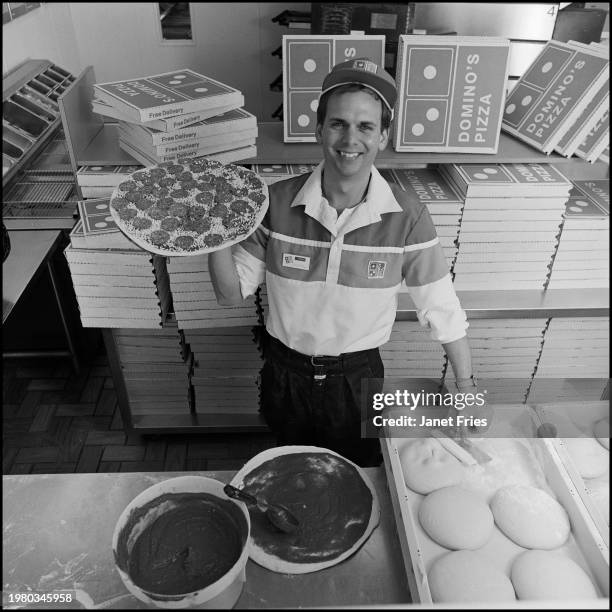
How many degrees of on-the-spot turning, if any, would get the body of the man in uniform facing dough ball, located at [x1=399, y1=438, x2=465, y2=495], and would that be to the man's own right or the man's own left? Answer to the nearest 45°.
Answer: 0° — they already face it

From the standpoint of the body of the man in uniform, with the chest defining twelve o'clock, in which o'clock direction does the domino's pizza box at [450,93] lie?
The domino's pizza box is roughly at 7 o'clock from the man in uniform.

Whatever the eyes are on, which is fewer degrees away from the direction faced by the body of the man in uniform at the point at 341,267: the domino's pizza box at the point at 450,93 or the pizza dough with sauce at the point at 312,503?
the pizza dough with sauce

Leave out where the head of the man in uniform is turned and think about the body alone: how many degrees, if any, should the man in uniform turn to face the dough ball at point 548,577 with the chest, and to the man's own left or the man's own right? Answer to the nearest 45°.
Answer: approximately 45° to the man's own left

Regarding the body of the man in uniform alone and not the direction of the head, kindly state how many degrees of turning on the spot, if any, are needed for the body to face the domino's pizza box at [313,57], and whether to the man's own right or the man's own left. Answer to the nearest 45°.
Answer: approximately 180°

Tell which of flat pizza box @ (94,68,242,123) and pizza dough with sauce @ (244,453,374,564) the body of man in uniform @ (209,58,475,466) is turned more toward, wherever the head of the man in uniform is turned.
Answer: the pizza dough with sauce

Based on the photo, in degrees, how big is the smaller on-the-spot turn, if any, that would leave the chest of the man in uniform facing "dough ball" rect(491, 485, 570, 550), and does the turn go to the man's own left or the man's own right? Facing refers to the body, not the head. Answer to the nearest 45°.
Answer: approximately 45° to the man's own left

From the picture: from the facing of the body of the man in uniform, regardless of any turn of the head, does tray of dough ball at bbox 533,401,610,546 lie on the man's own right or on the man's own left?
on the man's own left

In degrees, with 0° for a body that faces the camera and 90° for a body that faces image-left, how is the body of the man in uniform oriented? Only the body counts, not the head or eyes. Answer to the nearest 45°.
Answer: approximately 0°

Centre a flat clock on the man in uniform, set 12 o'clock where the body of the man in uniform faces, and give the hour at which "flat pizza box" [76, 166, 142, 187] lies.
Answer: The flat pizza box is roughly at 4 o'clock from the man in uniform.
